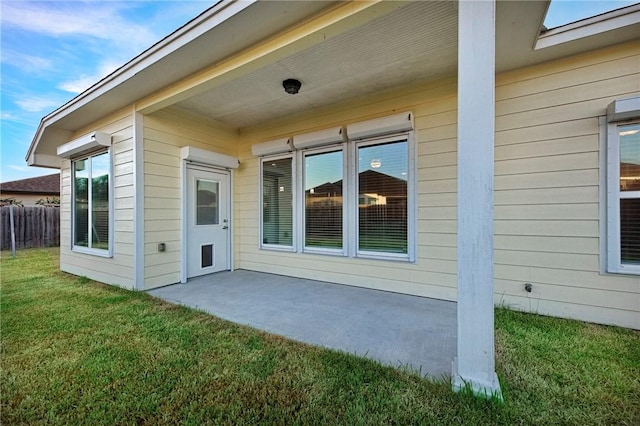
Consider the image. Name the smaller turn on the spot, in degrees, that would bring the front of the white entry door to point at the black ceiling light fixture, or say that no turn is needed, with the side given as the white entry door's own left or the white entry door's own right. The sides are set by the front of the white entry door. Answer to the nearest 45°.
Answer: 0° — it already faces it

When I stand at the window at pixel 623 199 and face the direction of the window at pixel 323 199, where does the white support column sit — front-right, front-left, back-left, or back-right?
front-left

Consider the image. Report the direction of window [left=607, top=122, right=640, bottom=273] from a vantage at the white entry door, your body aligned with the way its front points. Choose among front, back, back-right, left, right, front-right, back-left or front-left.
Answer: front

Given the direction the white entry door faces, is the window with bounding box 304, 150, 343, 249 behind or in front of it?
in front

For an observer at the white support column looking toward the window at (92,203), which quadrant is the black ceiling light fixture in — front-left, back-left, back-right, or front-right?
front-right

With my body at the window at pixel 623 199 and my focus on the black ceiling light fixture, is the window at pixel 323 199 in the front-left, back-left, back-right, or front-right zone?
front-right

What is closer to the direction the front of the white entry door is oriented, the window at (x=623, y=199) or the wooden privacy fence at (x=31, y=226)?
the window

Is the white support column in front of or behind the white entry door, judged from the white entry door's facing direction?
in front

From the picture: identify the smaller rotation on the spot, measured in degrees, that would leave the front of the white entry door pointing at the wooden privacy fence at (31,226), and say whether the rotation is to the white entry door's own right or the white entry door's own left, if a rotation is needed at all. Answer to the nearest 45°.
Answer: approximately 180°

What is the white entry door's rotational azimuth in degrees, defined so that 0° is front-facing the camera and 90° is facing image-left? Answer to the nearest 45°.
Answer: approximately 315°

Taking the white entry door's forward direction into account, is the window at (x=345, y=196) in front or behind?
in front

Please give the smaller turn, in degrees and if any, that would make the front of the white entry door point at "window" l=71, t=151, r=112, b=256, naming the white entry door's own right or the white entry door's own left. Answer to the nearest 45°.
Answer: approximately 135° to the white entry door's own right
